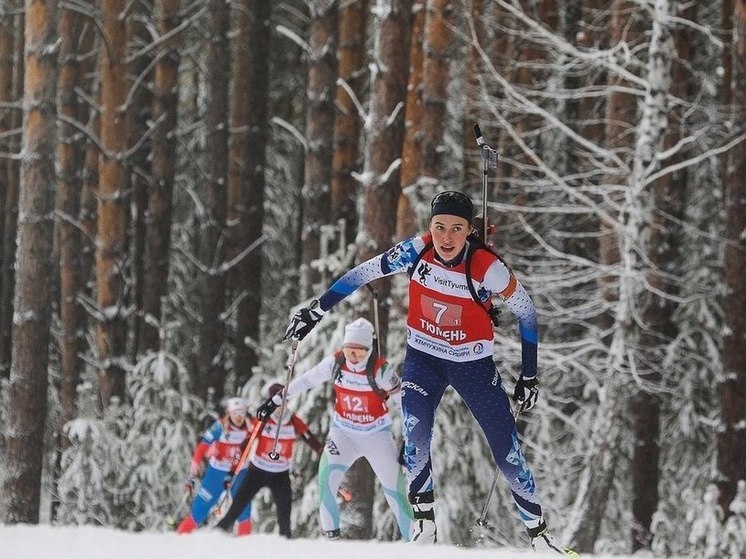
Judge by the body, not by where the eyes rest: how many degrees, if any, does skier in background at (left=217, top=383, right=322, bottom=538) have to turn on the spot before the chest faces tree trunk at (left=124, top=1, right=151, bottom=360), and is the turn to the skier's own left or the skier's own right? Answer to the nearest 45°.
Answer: approximately 180°

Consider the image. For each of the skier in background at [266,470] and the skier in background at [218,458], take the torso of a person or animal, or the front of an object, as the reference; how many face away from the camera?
0

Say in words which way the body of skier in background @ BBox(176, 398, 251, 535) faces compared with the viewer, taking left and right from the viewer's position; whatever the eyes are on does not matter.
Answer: facing the viewer and to the right of the viewer

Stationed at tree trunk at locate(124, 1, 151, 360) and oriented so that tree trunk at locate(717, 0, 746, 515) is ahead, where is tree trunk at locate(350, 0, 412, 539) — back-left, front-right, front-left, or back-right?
front-right

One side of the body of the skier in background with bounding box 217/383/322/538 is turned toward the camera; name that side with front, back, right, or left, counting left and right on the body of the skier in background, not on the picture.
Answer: front

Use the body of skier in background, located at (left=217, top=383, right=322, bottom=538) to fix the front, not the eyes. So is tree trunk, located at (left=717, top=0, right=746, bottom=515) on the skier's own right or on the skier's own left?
on the skier's own left

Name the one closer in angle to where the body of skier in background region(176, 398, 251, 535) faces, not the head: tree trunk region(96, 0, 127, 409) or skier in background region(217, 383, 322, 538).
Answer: the skier in background

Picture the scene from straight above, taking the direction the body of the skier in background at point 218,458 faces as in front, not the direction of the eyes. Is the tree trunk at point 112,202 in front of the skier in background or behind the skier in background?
behind

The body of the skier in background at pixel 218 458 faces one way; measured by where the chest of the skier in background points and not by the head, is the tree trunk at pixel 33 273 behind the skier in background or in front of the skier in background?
behind

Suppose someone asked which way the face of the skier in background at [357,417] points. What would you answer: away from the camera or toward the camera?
toward the camera

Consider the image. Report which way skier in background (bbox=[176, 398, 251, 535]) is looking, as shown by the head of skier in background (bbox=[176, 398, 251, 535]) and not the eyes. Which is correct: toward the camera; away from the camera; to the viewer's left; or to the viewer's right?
toward the camera

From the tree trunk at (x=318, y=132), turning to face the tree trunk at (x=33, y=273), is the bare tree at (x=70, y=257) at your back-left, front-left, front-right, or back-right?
front-right
